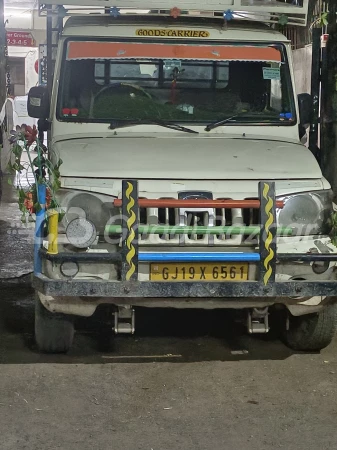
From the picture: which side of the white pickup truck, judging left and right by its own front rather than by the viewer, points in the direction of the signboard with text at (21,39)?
back

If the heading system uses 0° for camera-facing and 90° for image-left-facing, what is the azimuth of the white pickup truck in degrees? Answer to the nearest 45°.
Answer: approximately 0°
